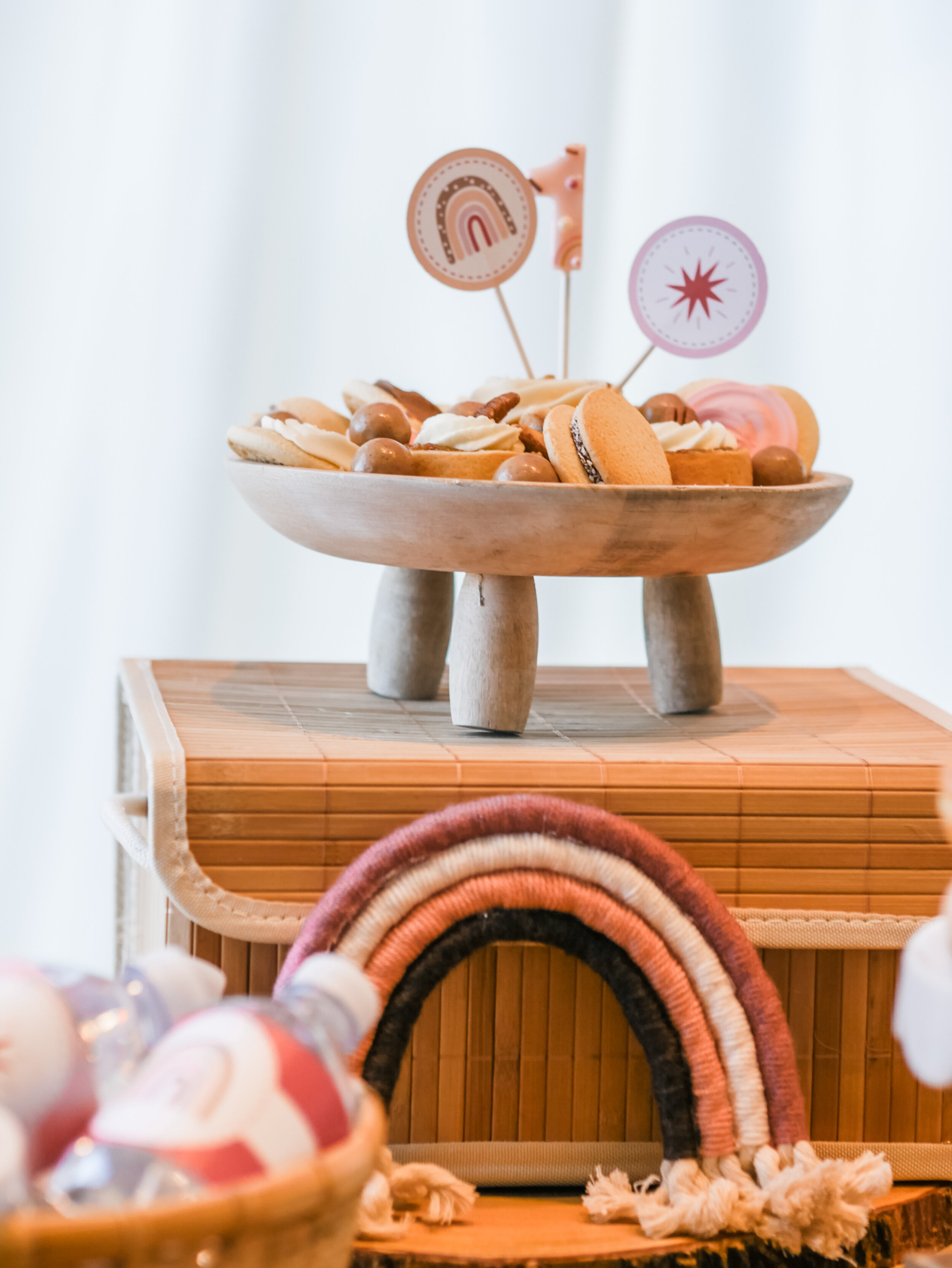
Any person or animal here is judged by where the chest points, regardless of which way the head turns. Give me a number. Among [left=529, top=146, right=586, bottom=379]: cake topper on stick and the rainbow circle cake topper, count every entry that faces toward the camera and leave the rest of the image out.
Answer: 2

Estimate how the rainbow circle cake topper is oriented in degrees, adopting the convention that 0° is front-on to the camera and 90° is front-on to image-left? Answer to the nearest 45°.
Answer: approximately 0°

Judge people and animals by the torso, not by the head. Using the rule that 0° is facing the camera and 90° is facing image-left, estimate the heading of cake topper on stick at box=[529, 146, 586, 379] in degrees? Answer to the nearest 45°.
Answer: approximately 0°
